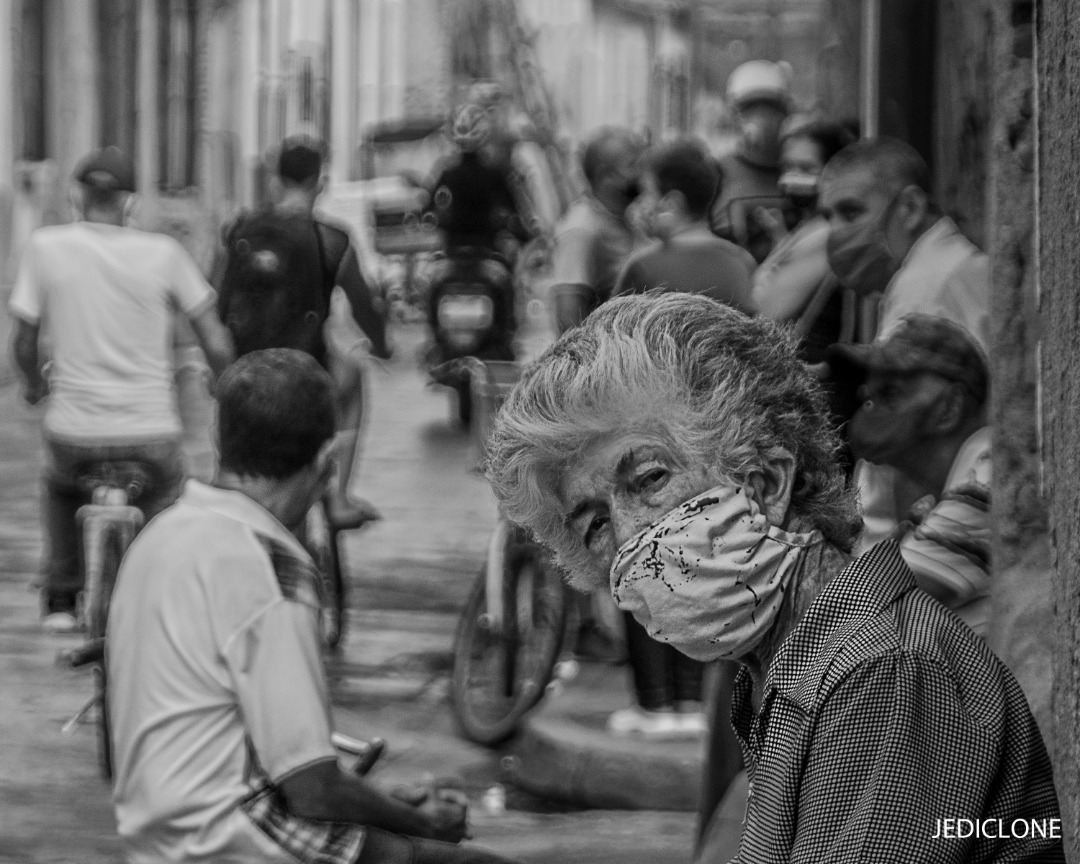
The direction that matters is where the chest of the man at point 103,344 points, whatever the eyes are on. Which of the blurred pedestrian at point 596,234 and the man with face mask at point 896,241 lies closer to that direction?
the blurred pedestrian

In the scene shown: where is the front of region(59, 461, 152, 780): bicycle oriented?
away from the camera

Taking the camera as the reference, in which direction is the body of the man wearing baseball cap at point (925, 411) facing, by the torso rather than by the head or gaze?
to the viewer's left

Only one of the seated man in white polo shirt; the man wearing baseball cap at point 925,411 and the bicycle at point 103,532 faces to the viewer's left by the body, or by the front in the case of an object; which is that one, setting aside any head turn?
the man wearing baseball cap

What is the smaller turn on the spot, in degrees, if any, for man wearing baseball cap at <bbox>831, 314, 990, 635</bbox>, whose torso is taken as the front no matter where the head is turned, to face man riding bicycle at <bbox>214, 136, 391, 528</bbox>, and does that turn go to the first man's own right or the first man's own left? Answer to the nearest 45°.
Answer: approximately 45° to the first man's own right

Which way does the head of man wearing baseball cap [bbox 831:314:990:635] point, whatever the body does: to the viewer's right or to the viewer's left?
to the viewer's left
